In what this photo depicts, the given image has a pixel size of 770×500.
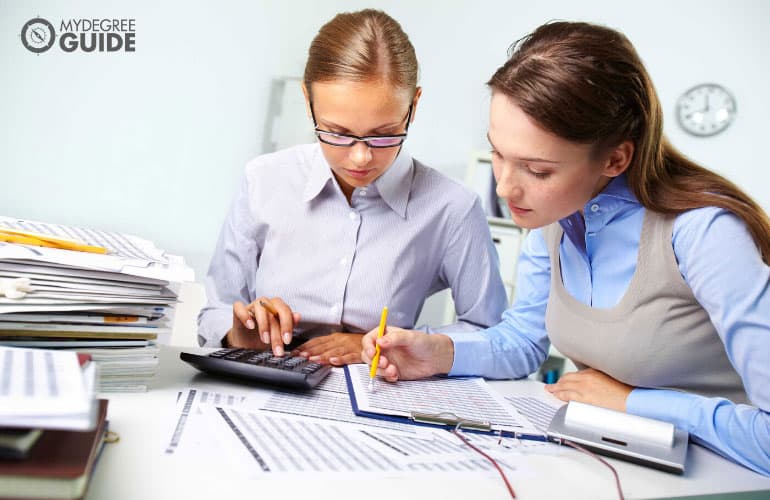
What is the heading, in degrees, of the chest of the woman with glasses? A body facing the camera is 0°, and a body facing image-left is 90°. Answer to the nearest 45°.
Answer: approximately 0°

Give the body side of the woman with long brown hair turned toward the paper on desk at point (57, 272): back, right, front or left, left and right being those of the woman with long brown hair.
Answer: front

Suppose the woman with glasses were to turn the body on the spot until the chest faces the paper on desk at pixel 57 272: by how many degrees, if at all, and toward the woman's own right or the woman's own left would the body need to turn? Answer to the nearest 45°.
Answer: approximately 45° to the woman's own right

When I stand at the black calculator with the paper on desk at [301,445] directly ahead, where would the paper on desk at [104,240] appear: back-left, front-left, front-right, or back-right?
back-right

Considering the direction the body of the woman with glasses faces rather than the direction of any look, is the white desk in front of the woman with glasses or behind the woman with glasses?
in front

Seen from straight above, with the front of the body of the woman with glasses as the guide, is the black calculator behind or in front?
in front

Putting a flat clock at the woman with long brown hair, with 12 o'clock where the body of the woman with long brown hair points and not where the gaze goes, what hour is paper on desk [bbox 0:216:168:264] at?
The paper on desk is roughly at 1 o'clock from the woman with long brown hair.

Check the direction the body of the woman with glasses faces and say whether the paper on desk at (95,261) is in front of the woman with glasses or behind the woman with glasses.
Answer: in front

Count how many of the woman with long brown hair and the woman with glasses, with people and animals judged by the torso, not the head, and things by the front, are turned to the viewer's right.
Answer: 0

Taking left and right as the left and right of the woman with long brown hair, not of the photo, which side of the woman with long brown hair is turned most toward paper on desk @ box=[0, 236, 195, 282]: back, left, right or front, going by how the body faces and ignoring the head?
front

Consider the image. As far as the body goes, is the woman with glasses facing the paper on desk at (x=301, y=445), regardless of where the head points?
yes

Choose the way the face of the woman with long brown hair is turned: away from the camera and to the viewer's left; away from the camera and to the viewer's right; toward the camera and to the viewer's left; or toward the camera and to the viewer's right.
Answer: toward the camera and to the viewer's left
